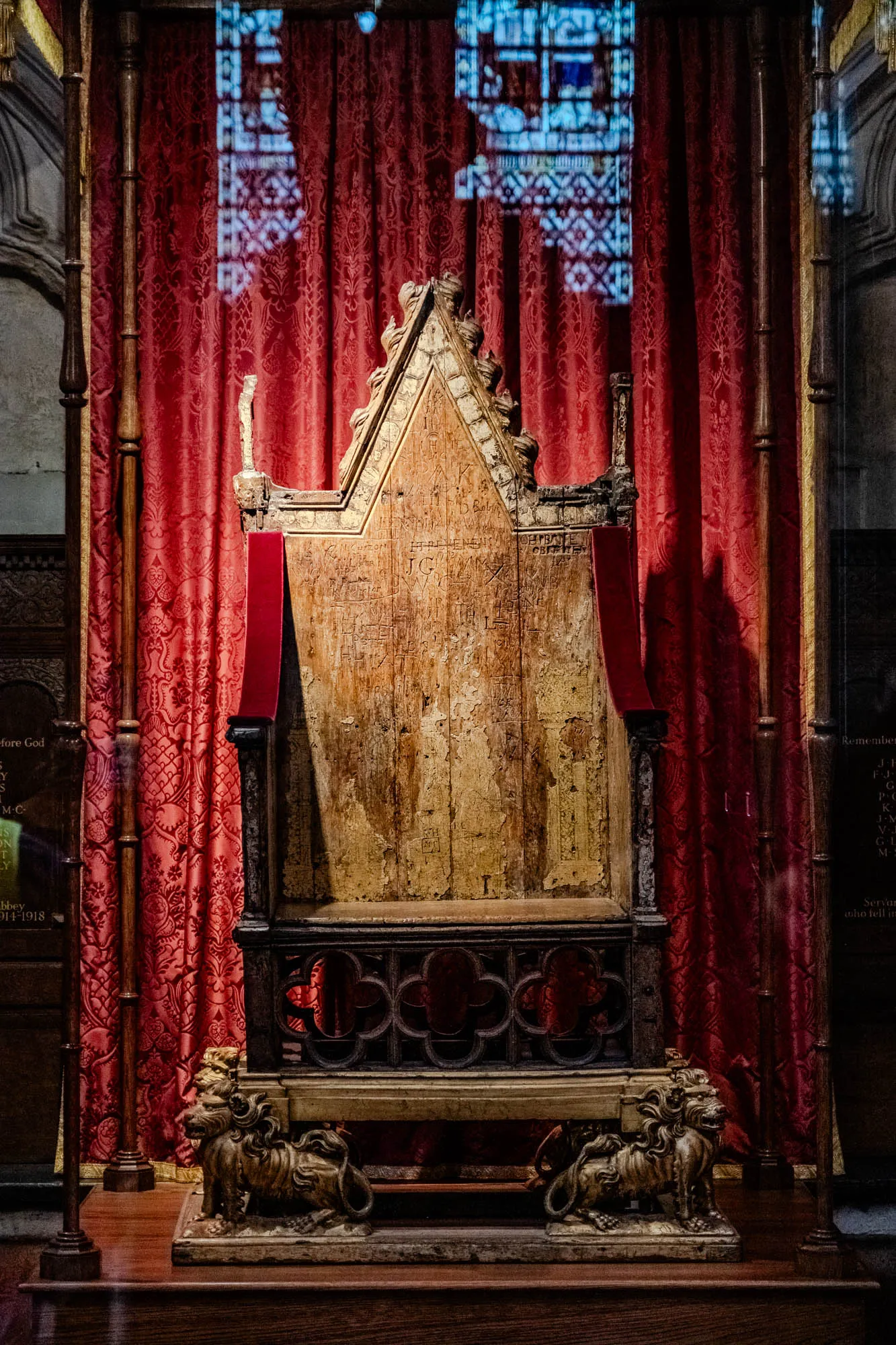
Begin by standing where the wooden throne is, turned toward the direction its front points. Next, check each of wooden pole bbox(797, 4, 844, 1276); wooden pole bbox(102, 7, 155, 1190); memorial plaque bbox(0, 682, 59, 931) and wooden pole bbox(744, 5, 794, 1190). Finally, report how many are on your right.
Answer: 2

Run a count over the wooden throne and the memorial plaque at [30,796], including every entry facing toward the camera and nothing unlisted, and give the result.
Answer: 2

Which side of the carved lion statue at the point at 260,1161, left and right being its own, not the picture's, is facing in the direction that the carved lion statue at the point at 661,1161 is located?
back

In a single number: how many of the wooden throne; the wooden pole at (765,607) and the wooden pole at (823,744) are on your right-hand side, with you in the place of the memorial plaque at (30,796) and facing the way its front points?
0

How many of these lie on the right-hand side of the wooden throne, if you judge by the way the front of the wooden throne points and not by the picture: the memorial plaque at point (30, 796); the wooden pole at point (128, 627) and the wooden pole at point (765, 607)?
2

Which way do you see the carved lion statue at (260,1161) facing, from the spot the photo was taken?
facing to the left of the viewer

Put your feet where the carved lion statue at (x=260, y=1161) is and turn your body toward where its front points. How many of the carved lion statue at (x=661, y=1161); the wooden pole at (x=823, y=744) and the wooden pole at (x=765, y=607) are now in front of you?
0

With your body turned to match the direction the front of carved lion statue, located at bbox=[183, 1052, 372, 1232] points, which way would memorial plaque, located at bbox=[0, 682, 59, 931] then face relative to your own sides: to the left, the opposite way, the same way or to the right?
to the left

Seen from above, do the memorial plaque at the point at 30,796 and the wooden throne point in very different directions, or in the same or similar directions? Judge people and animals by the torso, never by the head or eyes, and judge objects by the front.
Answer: same or similar directions

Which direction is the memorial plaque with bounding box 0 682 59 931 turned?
toward the camera

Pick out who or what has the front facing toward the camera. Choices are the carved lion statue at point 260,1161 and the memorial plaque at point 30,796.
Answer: the memorial plaque
